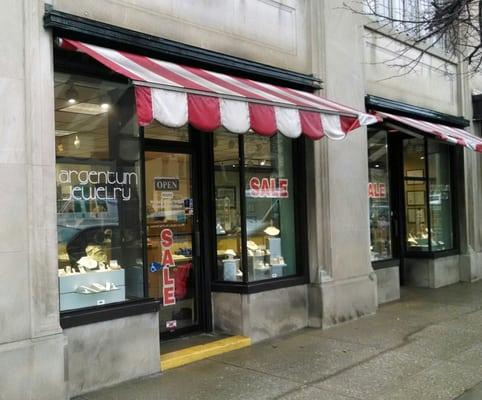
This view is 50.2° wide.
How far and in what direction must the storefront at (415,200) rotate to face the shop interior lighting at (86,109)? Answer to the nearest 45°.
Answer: approximately 90° to its right

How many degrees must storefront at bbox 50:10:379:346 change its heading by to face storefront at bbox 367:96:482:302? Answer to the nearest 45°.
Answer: approximately 90° to its left

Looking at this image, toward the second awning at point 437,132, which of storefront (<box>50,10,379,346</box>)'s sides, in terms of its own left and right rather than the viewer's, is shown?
left

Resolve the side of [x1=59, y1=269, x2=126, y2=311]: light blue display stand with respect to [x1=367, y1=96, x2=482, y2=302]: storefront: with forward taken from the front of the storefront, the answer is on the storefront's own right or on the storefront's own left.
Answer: on the storefront's own right

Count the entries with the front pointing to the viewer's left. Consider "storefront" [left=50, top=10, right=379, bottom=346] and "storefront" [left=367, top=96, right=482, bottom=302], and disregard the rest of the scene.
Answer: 0
